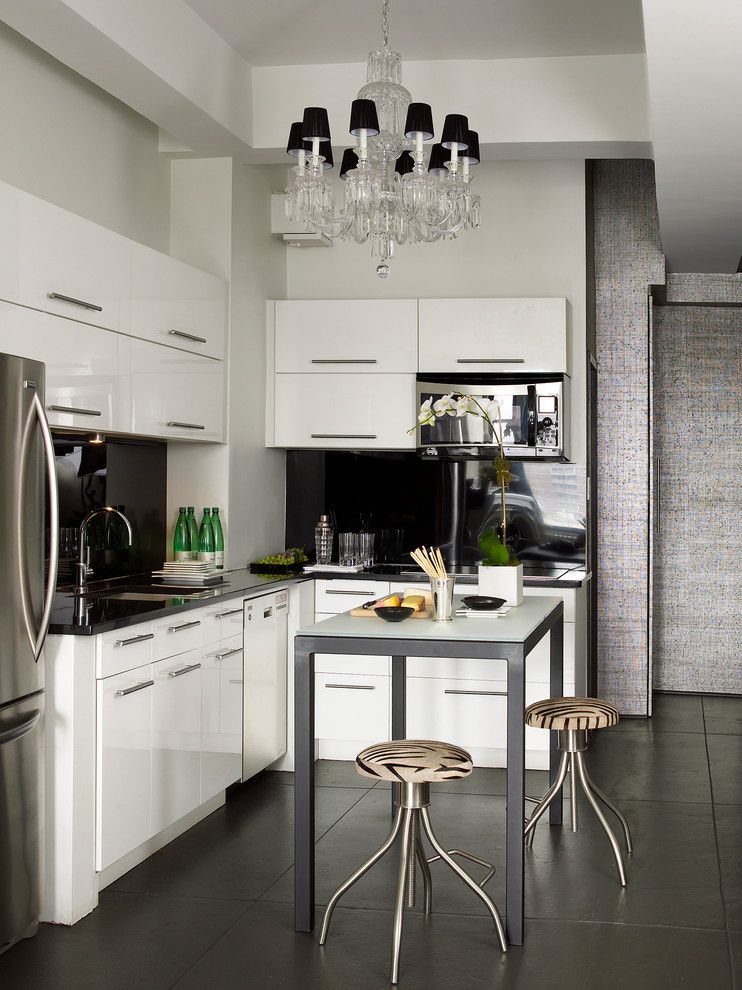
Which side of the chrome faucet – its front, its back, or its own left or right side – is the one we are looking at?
right

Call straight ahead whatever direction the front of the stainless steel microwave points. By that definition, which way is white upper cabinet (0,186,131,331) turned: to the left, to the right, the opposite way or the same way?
to the left

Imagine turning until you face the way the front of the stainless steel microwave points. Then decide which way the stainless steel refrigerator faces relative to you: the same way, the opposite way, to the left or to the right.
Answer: to the left

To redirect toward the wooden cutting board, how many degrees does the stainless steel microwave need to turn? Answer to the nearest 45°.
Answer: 0° — it already faces it

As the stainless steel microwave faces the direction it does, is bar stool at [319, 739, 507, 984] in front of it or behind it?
in front

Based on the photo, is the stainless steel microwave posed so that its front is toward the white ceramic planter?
yes

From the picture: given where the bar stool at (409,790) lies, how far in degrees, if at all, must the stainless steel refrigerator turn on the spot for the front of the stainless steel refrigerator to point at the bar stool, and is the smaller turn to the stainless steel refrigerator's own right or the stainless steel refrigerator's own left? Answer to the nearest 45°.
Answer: approximately 45° to the stainless steel refrigerator's own left

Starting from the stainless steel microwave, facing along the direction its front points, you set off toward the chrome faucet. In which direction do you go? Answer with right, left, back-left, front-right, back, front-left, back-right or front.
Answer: front-right

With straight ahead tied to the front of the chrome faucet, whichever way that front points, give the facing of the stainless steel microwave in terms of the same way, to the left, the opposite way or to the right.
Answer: to the right

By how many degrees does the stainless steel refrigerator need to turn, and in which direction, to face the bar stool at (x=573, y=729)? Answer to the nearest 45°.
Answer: approximately 45° to its left

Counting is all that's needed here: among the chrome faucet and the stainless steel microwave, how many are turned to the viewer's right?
1

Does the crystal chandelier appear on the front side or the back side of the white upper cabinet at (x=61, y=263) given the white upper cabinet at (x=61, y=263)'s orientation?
on the front side
